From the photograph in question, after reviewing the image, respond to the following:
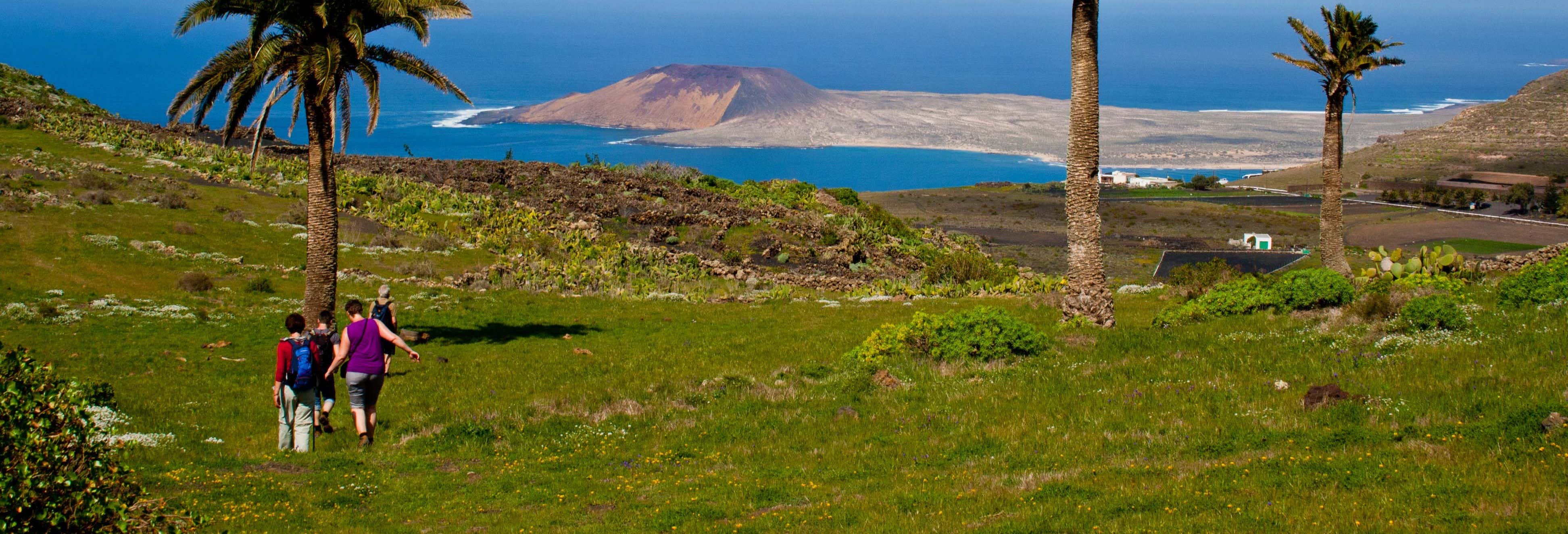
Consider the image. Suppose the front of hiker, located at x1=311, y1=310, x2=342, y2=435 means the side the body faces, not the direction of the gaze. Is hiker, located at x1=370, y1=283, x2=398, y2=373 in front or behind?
in front

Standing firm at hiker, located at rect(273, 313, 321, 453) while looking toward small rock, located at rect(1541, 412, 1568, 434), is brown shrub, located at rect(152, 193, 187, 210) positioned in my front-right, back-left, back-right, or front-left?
back-left

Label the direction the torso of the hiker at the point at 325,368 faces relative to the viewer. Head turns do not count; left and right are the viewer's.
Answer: facing away from the viewer

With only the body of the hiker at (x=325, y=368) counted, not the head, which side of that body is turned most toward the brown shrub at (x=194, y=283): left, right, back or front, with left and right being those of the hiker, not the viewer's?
front

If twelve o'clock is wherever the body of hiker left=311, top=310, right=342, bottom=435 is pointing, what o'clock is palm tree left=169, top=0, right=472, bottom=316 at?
The palm tree is roughly at 12 o'clock from the hiker.

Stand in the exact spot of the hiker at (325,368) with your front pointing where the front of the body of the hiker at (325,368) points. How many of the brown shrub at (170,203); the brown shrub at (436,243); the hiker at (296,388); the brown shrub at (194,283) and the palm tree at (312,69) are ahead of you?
4

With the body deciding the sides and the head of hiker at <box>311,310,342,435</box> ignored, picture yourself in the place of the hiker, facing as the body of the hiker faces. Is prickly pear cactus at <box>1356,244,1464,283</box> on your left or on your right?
on your right

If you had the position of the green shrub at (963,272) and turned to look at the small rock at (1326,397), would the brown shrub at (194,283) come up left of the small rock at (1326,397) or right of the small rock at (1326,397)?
right

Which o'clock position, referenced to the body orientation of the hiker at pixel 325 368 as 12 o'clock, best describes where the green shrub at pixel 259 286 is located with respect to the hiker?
The green shrub is roughly at 12 o'clock from the hiker.

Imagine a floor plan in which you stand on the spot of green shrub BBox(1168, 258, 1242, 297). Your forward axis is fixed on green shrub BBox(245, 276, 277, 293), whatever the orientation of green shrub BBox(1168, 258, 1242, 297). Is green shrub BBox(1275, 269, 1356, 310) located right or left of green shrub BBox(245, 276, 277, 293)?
left

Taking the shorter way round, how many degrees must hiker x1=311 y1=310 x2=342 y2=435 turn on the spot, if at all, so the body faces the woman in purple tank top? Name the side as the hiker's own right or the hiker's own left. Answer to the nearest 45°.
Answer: approximately 135° to the hiker's own right

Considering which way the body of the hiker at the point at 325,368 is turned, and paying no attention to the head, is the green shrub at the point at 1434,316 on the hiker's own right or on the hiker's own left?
on the hiker's own right

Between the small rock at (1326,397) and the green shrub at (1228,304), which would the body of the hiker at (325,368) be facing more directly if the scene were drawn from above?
the green shrub

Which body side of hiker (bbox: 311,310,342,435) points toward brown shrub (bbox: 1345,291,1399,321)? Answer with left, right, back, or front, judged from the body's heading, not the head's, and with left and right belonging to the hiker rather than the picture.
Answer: right
